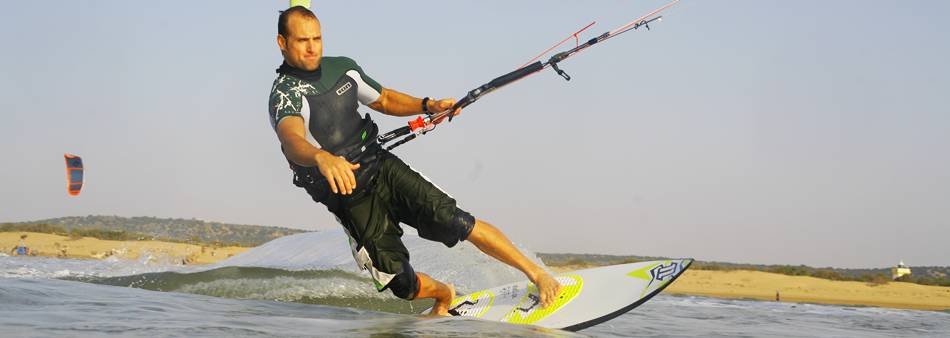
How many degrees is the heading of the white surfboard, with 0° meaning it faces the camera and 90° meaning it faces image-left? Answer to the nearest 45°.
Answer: approximately 270°

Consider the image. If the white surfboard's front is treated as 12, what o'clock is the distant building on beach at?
The distant building on beach is roughly at 10 o'clock from the white surfboard.

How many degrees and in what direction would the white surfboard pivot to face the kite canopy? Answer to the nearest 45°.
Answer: approximately 135° to its left

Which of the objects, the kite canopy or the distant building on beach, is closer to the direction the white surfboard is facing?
the distant building on beach
